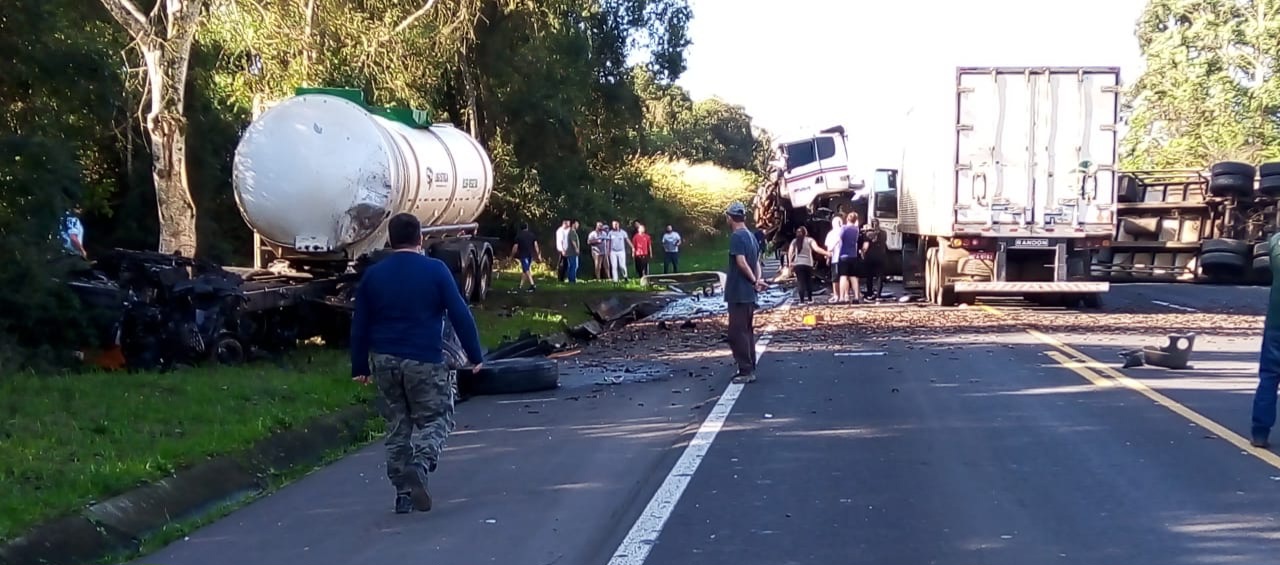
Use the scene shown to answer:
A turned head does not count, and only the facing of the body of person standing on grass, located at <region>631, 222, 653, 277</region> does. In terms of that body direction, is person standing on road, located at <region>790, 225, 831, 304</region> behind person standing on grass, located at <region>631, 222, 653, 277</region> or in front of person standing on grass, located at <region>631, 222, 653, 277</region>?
in front

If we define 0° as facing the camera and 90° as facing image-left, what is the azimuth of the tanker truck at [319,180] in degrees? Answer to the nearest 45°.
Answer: approximately 45°

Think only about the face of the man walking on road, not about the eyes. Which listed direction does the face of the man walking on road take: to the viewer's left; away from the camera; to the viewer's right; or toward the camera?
away from the camera

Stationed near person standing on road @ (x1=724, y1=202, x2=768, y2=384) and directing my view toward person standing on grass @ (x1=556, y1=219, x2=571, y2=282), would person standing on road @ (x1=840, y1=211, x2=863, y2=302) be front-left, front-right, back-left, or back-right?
front-right

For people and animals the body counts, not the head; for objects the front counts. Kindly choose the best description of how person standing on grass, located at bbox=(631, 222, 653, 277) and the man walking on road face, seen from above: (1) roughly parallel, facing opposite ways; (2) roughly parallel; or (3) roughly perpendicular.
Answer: roughly parallel, facing opposite ways

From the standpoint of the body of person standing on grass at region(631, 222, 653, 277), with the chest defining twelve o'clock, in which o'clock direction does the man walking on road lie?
The man walking on road is roughly at 12 o'clock from the person standing on grass.

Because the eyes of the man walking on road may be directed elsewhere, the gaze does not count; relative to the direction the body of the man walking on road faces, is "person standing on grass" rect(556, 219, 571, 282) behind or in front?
in front

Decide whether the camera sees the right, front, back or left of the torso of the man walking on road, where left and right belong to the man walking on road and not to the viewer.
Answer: back
